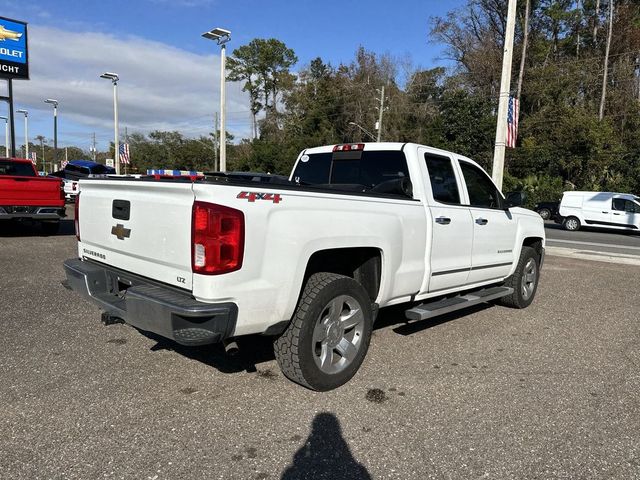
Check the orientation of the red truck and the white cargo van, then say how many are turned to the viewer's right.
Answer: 1

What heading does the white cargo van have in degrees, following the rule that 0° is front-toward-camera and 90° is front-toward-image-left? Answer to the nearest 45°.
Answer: approximately 270°

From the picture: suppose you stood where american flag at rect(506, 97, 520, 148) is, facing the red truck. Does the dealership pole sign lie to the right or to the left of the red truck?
right

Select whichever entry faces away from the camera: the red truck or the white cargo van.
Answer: the red truck

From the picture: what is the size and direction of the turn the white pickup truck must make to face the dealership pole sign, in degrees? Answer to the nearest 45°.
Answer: approximately 90° to its left

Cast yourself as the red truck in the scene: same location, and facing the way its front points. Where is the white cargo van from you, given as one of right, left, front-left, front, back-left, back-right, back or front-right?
right

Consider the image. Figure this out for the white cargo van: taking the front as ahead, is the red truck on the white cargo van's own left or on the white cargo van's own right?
on the white cargo van's own right

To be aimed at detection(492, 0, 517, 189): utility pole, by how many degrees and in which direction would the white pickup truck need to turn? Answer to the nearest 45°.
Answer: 0° — it already faces it

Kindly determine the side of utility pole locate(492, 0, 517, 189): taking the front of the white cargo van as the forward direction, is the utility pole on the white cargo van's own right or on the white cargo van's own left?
on the white cargo van's own right

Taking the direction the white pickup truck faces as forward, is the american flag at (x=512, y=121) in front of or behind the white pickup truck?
in front

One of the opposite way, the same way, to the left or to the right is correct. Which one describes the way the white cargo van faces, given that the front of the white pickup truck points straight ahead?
to the right

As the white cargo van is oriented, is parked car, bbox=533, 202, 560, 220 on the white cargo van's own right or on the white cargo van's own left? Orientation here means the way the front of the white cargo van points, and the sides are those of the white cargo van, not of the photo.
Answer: on the white cargo van's own left

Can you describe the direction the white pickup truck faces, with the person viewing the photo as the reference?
facing away from the viewer and to the right of the viewer

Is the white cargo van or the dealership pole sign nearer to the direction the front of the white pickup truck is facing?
the white cargo van

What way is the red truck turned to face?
away from the camera
